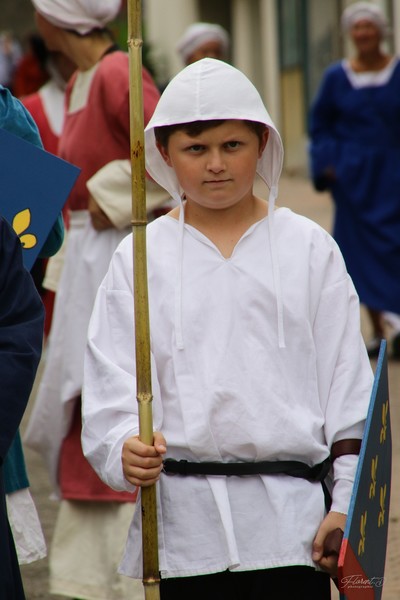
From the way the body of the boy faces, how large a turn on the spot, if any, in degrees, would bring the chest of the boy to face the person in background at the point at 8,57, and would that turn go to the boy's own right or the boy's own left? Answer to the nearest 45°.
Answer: approximately 180°

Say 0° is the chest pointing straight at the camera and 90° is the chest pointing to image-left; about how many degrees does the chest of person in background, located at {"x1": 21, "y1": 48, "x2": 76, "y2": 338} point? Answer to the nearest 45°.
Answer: approximately 315°

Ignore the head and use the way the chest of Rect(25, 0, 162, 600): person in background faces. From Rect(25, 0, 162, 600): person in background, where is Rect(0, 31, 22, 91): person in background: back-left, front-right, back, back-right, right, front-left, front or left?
back-right

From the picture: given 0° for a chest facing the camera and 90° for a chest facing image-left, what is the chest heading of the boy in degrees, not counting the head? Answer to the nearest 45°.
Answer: approximately 0°

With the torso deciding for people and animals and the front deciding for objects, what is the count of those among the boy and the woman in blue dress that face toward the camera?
2

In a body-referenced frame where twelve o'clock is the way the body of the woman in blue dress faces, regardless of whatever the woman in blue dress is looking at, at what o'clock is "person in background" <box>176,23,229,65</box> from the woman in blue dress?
The person in background is roughly at 3 o'clock from the woman in blue dress.

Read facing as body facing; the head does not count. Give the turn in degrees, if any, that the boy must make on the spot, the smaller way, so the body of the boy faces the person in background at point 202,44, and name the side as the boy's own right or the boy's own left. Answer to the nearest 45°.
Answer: approximately 180°
